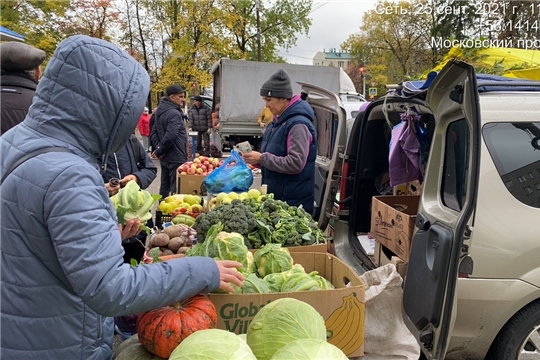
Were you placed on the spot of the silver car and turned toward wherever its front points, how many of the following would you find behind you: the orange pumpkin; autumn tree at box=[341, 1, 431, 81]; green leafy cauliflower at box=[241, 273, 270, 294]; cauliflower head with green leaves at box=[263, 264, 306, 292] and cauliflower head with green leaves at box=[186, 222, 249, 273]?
4

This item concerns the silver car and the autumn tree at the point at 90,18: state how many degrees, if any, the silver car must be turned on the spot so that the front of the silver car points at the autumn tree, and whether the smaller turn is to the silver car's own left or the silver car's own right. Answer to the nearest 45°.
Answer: approximately 90° to the silver car's own left

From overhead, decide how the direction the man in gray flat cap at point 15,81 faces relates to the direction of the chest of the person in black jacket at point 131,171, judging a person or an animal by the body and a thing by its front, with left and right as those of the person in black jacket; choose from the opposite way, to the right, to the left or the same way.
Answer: the opposite way

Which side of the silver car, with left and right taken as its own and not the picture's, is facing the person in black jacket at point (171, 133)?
left

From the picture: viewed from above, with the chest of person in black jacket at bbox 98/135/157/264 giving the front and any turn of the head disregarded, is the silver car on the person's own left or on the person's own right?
on the person's own left

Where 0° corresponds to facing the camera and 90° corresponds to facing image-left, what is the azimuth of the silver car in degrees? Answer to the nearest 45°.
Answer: approximately 225°

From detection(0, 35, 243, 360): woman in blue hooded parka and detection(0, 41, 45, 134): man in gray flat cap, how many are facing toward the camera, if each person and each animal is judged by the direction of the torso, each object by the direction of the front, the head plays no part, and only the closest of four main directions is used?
0

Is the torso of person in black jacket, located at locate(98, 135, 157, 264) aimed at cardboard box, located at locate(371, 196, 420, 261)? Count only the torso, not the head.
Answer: no

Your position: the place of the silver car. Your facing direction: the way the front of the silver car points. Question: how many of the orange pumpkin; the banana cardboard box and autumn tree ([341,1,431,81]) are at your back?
2

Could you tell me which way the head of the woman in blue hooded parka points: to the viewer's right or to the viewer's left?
to the viewer's right

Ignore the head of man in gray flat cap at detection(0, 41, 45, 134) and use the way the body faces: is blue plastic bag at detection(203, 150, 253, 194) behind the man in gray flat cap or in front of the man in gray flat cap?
in front

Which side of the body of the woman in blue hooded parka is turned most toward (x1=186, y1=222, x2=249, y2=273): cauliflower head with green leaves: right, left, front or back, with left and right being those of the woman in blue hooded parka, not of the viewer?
front
